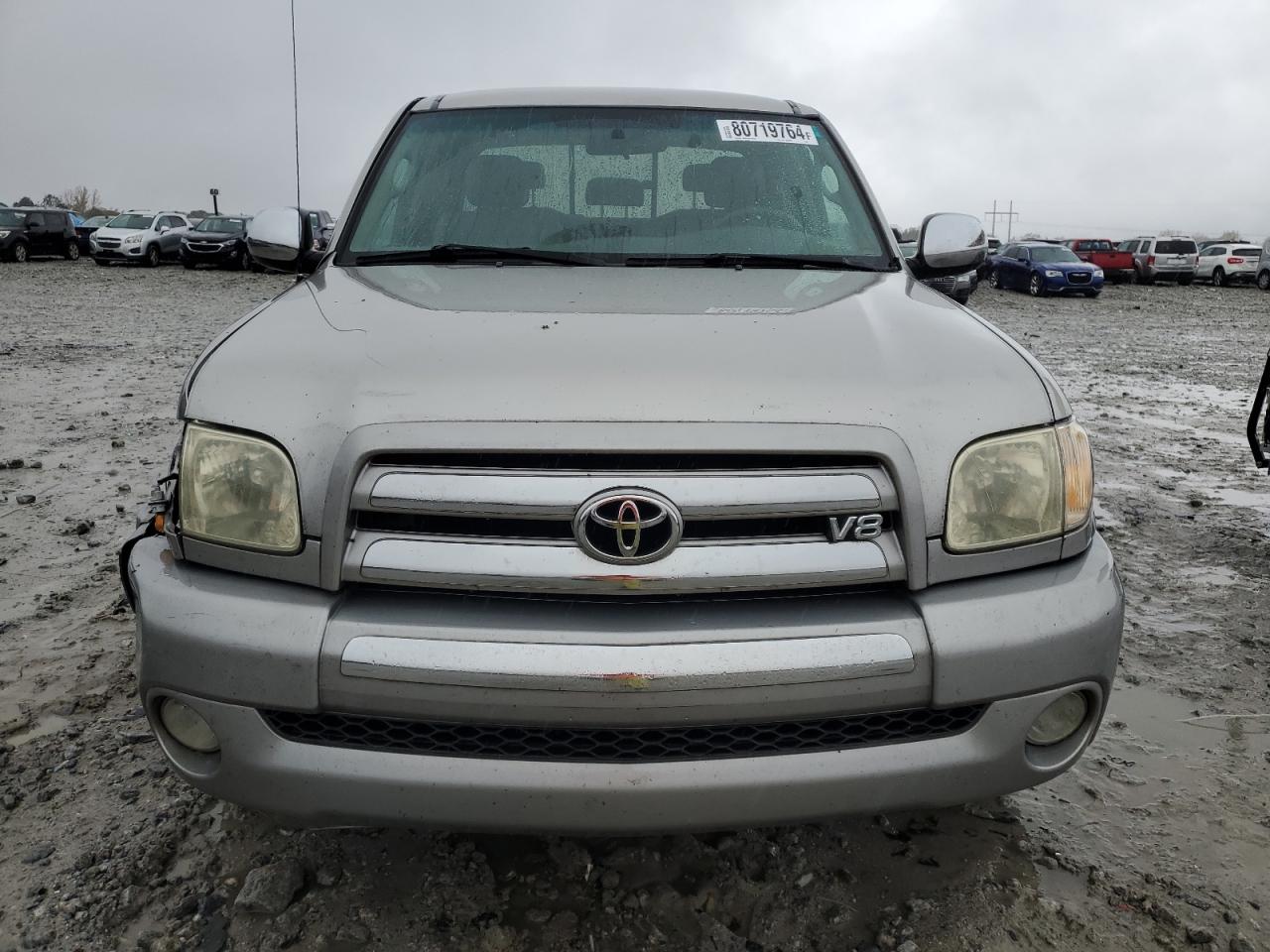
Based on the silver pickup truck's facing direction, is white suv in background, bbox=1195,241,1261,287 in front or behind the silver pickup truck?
behind

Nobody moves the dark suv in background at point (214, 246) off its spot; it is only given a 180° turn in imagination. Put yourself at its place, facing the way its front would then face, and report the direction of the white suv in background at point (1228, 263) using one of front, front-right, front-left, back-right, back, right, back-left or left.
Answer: front-right

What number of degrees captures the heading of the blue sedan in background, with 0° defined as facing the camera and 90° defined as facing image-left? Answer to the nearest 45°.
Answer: approximately 315°

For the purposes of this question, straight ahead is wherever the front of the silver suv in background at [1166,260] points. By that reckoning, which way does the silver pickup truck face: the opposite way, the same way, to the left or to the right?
the opposite way

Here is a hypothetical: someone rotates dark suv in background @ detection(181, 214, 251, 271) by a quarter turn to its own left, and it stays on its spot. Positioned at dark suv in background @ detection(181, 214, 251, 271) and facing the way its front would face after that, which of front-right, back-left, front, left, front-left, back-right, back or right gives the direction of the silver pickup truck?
front-right

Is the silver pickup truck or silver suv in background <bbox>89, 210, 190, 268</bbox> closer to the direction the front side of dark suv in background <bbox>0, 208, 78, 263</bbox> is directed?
the silver pickup truck

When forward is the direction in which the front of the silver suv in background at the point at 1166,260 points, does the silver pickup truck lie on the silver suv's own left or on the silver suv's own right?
on the silver suv's own left

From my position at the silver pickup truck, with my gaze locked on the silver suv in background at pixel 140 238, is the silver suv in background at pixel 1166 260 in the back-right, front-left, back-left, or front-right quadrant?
front-right

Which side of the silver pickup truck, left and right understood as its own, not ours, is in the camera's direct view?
front

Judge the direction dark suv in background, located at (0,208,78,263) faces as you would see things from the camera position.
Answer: facing the viewer and to the left of the viewer

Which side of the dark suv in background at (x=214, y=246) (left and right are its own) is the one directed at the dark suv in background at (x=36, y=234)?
right

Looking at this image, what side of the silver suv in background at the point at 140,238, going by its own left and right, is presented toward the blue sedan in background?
left

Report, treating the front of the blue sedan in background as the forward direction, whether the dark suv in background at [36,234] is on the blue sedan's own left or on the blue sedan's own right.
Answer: on the blue sedan's own right

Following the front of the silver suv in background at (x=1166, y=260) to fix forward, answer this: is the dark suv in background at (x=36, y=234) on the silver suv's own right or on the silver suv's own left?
on the silver suv's own left
